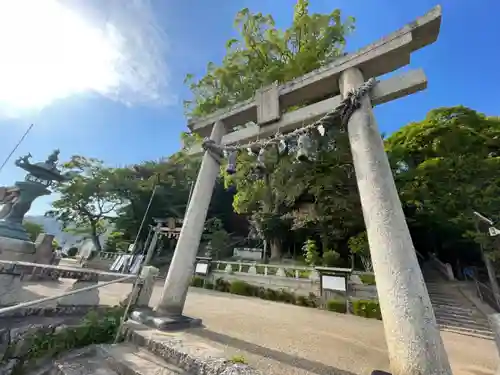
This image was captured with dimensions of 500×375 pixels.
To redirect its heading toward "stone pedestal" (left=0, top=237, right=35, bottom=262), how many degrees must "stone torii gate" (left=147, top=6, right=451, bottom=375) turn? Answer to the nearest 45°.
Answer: approximately 45° to its right

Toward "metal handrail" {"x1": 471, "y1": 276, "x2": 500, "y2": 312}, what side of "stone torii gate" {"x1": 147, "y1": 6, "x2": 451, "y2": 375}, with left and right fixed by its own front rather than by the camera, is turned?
back

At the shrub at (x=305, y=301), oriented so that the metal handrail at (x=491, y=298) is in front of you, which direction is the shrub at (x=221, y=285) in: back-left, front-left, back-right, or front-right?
back-left

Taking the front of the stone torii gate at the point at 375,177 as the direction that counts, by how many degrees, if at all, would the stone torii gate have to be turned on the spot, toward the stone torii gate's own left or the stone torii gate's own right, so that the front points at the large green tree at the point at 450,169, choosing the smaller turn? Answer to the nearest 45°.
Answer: approximately 180°

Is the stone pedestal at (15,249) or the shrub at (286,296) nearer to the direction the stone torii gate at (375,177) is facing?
the stone pedestal

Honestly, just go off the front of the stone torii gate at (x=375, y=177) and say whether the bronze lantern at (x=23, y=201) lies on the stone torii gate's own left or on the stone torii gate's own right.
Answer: on the stone torii gate's own right

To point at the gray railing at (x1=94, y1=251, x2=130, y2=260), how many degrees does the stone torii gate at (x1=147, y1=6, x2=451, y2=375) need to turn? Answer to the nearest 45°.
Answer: approximately 90° to its right

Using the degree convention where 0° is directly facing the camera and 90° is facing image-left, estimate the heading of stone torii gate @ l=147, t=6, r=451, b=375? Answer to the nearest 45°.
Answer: approximately 45°

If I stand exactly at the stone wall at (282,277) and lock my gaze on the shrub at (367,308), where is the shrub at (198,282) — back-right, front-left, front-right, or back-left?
back-right

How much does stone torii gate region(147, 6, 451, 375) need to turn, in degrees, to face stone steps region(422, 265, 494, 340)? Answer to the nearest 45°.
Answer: approximately 180°

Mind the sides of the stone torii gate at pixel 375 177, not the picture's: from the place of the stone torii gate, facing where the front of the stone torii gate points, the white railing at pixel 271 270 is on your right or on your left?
on your right
